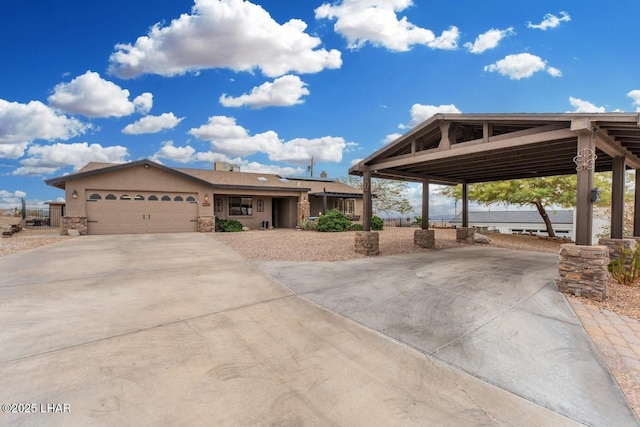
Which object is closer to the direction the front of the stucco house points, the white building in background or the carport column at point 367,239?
the carport column

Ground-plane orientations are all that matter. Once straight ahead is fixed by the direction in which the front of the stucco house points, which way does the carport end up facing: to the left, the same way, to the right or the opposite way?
to the right

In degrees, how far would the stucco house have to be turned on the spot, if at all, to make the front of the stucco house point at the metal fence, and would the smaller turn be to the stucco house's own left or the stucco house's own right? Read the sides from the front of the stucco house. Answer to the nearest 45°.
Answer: approximately 135° to the stucco house's own right

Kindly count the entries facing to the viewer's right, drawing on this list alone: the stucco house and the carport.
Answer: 0

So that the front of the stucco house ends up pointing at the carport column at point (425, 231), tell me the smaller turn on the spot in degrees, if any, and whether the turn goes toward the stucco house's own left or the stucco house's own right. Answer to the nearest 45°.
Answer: approximately 45° to the stucco house's own left

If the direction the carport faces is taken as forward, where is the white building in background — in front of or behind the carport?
behind

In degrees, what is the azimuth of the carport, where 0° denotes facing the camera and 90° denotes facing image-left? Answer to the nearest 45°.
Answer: approximately 45°

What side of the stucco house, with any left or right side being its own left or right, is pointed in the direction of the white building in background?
left

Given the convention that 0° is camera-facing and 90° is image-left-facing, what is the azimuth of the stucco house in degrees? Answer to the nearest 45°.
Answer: approximately 0°

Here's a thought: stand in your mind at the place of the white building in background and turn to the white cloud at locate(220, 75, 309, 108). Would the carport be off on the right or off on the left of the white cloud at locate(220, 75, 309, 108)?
left

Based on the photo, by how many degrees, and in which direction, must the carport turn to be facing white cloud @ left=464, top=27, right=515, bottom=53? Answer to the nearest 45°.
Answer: approximately 135° to its right
